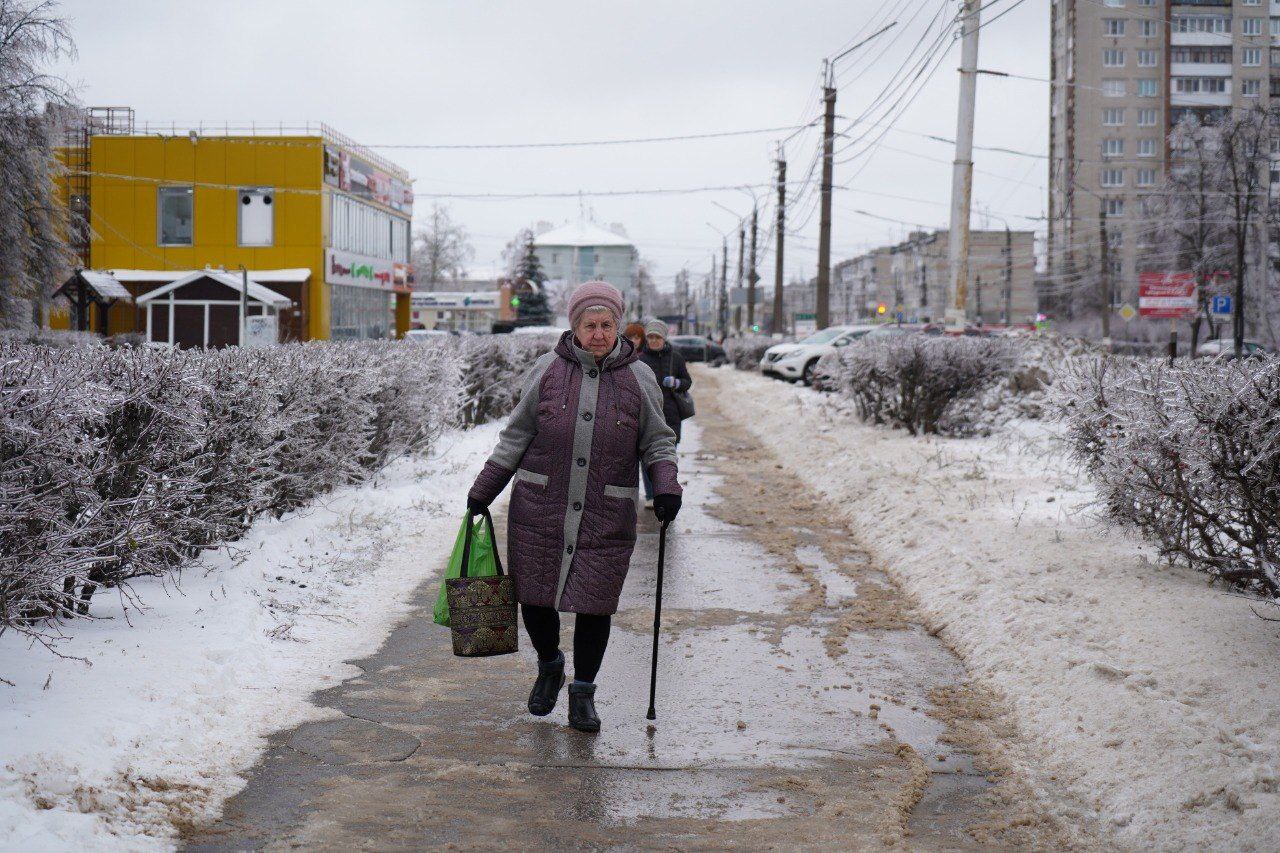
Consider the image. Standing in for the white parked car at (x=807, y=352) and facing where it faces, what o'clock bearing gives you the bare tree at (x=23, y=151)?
The bare tree is roughly at 1 o'clock from the white parked car.

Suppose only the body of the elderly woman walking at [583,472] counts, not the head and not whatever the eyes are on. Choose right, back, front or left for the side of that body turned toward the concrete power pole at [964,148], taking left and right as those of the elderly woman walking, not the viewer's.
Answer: back

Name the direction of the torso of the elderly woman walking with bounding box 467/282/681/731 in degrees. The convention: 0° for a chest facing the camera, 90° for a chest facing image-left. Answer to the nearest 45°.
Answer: approximately 0°

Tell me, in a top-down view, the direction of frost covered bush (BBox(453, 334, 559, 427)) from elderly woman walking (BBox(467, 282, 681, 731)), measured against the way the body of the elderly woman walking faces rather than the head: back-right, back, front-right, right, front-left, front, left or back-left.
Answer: back

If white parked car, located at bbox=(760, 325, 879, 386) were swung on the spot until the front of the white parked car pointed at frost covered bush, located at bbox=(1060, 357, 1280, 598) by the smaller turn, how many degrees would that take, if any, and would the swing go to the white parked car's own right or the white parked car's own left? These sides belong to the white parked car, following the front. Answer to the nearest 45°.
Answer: approximately 45° to the white parked car's own left

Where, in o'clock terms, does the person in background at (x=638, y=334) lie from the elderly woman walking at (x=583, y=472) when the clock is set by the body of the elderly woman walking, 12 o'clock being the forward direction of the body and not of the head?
The person in background is roughly at 6 o'clock from the elderly woman walking.

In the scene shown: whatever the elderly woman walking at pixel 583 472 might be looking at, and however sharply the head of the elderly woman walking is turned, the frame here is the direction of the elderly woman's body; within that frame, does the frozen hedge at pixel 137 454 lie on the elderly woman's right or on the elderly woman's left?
on the elderly woman's right

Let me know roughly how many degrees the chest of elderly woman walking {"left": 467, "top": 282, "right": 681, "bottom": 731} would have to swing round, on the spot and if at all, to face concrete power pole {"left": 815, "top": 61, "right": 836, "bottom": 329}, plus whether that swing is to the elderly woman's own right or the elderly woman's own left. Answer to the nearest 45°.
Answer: approximately 180°

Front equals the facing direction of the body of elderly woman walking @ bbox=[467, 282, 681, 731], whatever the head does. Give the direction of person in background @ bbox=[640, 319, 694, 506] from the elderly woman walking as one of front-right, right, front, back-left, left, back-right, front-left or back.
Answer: back
